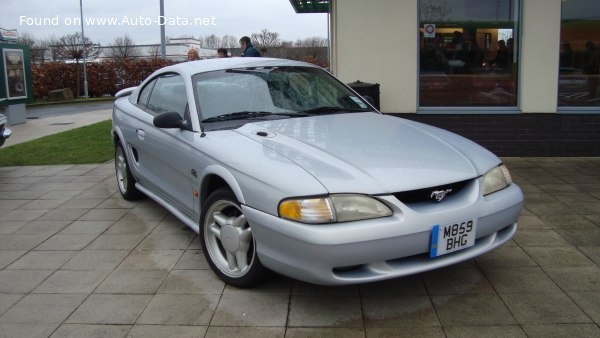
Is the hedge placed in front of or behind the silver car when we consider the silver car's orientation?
behind

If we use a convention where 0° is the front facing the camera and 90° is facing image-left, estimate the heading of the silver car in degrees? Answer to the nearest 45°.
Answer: approximately 315°

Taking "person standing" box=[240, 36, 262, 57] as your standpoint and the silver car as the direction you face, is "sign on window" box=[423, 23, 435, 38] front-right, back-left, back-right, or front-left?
front-left

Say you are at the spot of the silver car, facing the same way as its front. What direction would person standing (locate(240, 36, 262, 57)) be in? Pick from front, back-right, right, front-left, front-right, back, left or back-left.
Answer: back-left

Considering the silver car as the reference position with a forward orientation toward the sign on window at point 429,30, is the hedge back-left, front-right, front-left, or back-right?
front-left

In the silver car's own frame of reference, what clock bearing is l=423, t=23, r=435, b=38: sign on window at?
The sign on window is roughly at 8 o'clock from the silver car.

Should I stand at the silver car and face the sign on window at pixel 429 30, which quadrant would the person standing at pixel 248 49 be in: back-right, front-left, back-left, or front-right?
front-left

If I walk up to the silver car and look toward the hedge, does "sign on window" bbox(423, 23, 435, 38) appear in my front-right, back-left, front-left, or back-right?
front-right
